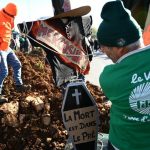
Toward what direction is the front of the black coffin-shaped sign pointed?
toward the camera

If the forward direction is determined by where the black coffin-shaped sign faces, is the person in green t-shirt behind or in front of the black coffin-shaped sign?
in front

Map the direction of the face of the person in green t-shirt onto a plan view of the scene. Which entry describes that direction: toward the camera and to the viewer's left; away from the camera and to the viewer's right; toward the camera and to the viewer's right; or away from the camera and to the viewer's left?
away from the camera and to the viewer's left
